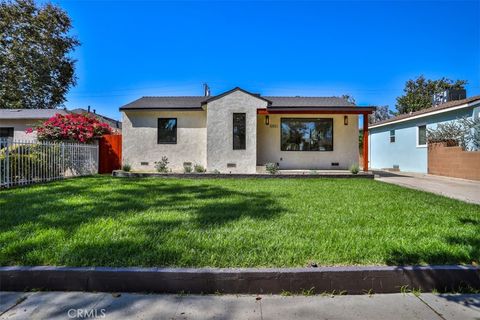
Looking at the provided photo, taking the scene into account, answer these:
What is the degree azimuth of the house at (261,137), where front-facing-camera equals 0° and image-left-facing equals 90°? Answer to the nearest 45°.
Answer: approximately 0°

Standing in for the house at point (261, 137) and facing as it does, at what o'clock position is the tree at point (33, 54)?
The tree is roughly at 4 o'clock from the house.

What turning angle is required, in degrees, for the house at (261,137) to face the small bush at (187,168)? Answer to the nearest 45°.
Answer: approximately 90° to its right

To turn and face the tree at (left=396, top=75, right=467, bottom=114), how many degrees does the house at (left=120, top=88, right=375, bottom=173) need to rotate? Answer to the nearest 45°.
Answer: approximately 135° to its left

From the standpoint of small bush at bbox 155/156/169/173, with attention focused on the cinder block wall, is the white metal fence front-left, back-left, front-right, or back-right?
back-right

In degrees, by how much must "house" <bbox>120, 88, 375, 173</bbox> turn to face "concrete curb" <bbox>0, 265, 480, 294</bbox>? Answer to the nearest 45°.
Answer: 0° — it already faces it

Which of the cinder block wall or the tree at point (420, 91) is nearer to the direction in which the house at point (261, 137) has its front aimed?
the cinder block wall

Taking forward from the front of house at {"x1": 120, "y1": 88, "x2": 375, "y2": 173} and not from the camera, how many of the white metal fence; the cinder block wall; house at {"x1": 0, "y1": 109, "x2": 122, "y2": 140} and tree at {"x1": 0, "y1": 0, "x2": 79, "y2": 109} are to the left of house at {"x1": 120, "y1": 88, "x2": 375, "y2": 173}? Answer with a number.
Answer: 1

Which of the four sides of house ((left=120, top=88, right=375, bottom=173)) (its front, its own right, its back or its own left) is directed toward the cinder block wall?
left

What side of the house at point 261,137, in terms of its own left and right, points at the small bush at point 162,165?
right

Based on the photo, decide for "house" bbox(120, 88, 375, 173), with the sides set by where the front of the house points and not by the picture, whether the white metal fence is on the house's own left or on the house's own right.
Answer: on the house's own right

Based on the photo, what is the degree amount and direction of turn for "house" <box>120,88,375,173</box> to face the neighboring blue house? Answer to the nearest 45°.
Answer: approximately 90° to its left

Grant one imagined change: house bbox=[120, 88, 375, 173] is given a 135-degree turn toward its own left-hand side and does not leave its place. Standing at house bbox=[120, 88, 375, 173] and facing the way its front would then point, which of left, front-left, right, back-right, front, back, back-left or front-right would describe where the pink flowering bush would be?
back-left

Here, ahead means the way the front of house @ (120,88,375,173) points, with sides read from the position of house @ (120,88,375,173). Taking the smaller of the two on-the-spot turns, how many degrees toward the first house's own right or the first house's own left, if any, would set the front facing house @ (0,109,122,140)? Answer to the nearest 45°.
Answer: approximately 90° to the first house's own right
